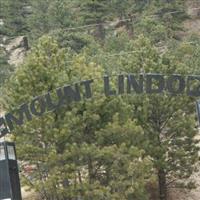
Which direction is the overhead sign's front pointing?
toward the camera
